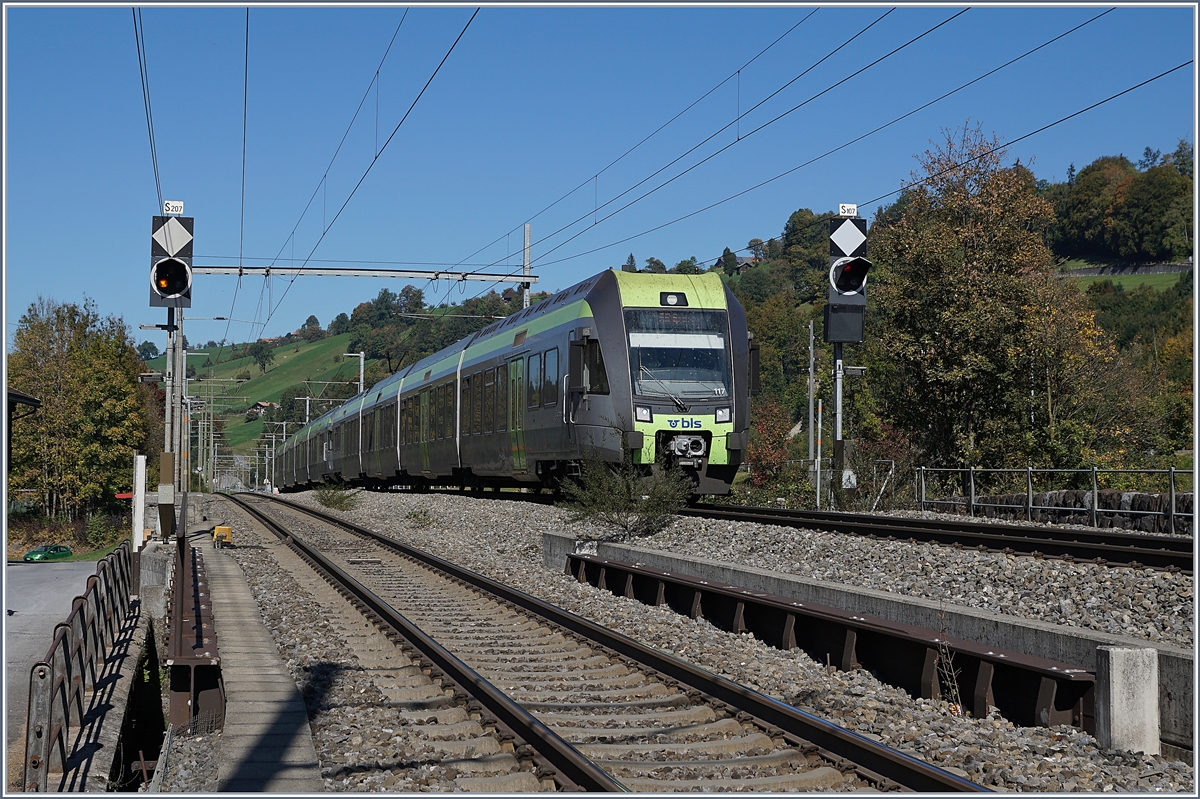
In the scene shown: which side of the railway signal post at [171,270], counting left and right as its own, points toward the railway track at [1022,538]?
left

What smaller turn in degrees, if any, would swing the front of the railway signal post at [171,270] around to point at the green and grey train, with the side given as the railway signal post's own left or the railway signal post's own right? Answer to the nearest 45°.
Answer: approximately 135° to the railway signal post's own left

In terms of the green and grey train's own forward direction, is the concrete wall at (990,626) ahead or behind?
ahead

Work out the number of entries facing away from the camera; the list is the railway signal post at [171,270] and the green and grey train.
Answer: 0

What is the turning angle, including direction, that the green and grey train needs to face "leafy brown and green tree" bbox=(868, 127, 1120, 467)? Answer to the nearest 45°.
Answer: approximately 90° to its left

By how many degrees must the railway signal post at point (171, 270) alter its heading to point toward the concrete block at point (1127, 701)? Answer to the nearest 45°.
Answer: approximately 45° to its left

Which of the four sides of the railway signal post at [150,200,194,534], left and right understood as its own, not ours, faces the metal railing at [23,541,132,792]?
front

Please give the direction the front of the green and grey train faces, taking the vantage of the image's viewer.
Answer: facing the viewer and to the right of the viewer

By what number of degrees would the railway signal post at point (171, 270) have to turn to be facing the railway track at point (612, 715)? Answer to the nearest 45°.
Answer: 0° — it already faces it

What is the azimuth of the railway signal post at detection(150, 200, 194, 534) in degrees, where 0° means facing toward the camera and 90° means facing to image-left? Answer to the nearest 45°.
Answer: approximately 0°

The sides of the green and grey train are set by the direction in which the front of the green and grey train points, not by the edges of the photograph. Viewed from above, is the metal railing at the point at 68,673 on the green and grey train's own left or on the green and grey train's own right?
on the green and grey train's own right
